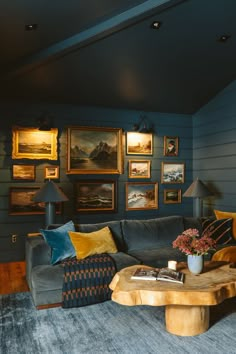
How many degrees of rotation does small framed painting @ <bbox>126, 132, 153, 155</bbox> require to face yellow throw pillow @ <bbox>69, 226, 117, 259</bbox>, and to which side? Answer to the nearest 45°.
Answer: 0° — it already faces it

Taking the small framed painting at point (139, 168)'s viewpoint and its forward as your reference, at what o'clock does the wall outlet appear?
The wall outlet is roughly at 2 o'clock from the small framed painting.

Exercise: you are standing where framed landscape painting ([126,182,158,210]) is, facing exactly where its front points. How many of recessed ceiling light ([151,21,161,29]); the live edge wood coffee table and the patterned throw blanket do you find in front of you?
3

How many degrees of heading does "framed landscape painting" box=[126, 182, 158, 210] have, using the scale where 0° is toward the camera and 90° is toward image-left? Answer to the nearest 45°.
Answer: approximately 0°

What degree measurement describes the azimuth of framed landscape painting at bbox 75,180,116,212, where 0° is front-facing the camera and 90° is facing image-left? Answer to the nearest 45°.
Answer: approximately 0°

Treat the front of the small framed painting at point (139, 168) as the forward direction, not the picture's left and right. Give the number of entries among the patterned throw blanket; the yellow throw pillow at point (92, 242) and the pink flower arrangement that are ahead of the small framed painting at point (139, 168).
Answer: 3

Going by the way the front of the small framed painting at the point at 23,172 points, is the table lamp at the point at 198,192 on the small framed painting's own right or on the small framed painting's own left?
on the small framed painting's own left
